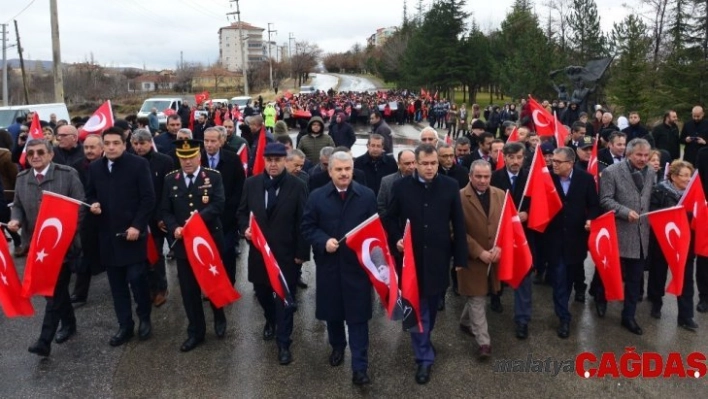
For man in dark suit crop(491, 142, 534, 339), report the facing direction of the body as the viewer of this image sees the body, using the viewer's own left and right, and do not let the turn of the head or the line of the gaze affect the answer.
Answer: facing the viewer

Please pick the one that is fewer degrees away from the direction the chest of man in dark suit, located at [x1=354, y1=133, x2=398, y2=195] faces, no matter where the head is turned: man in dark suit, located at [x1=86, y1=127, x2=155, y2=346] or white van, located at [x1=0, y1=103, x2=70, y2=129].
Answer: the man in dark suit

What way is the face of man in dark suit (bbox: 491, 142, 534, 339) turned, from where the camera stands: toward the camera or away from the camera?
toward the camera

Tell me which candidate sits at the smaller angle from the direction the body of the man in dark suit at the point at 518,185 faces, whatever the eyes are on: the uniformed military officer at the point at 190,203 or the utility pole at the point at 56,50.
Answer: the uniformed military officer

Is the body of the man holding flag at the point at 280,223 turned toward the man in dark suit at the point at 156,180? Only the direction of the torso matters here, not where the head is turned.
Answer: no

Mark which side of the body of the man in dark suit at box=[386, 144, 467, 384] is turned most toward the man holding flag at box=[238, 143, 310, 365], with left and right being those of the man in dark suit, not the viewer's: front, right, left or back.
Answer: right

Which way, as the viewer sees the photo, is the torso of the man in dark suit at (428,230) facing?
toward the camera

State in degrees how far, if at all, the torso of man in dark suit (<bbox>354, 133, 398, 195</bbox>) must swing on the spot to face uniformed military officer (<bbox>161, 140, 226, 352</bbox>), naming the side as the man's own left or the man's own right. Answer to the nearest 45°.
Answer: approximately 45° to the man's own right

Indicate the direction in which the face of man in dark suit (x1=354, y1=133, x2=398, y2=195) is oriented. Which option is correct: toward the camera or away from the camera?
toward the camera

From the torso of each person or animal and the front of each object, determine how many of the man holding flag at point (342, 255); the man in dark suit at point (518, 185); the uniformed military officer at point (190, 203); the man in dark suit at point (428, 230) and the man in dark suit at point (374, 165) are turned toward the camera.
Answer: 5

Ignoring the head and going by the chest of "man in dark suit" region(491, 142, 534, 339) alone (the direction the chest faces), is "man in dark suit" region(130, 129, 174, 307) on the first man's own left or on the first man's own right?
on the first man's own right

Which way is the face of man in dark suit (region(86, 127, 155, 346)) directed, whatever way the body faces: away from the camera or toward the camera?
toward the camera

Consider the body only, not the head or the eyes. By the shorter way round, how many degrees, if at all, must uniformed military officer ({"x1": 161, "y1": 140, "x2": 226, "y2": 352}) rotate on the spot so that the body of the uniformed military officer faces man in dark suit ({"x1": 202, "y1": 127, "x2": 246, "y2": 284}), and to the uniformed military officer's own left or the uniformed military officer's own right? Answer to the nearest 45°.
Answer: approximately 180°

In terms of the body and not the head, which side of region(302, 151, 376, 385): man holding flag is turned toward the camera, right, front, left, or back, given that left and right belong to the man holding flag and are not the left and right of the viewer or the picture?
front

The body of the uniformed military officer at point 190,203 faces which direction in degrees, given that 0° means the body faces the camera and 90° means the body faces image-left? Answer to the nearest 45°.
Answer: approximately 0°

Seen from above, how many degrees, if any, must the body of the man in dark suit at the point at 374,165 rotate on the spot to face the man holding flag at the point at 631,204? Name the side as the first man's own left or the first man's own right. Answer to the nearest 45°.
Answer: approximately 45° to the first man's own left

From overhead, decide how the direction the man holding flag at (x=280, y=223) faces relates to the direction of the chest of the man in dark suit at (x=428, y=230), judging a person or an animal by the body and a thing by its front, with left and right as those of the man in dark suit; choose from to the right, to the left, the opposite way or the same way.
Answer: the same way

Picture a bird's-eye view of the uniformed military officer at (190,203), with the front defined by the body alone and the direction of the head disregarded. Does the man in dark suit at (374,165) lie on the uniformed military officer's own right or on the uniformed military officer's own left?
on the uniformed military officer's own left

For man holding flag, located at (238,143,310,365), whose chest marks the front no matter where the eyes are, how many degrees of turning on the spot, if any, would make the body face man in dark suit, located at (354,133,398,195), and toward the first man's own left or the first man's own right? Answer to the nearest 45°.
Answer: approximately 135° to the first man's own left
